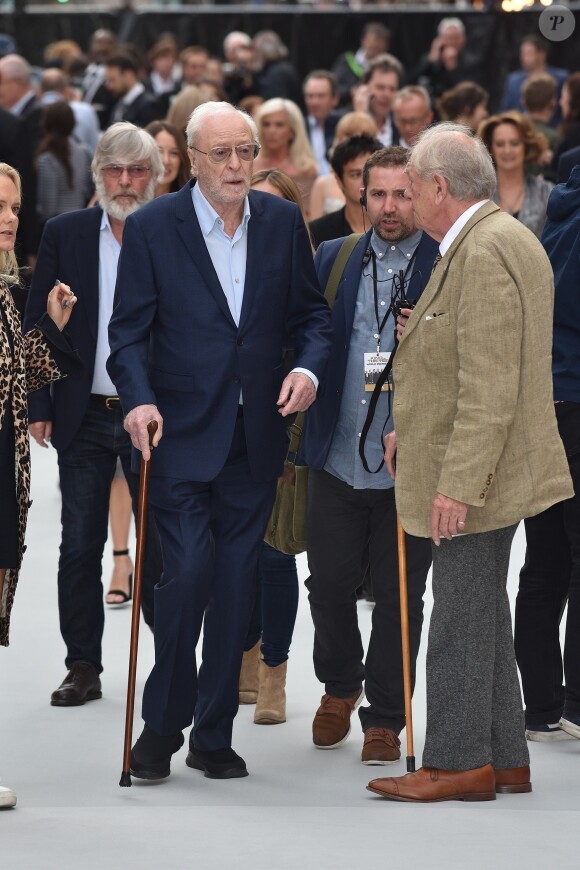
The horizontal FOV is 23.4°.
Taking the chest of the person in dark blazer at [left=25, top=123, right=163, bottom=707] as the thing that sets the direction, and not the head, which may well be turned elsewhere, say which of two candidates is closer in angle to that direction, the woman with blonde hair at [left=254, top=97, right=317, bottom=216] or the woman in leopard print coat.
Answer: the woman in leopard print coat

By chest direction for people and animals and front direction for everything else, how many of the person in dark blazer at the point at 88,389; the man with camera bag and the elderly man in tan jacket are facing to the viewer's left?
1

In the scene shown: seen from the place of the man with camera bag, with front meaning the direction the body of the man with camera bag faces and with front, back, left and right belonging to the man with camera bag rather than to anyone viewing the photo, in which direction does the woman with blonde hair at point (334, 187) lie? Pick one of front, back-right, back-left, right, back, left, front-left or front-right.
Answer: back

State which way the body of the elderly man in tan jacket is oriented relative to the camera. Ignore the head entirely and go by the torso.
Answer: to the viewer's left

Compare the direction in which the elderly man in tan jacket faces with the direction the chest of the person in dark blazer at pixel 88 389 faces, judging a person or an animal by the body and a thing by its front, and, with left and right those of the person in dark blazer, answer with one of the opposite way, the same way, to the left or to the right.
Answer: to the right

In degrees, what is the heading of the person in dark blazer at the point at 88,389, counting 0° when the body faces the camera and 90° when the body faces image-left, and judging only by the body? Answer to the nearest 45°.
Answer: approximately 0°

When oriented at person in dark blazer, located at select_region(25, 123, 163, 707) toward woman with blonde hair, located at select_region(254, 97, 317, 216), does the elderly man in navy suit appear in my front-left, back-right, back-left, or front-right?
back-right

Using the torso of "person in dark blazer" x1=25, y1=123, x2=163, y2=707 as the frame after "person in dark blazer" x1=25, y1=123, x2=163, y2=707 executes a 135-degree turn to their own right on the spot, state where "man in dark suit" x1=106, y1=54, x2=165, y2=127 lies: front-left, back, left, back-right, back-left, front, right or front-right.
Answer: front-right

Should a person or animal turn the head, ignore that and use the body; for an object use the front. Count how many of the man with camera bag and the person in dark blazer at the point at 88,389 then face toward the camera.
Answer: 2

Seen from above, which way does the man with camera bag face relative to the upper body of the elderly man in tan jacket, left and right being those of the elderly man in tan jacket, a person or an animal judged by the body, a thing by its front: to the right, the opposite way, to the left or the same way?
to the left

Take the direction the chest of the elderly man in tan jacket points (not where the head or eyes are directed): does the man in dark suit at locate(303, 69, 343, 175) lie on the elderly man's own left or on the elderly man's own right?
on the elderly man's own right
